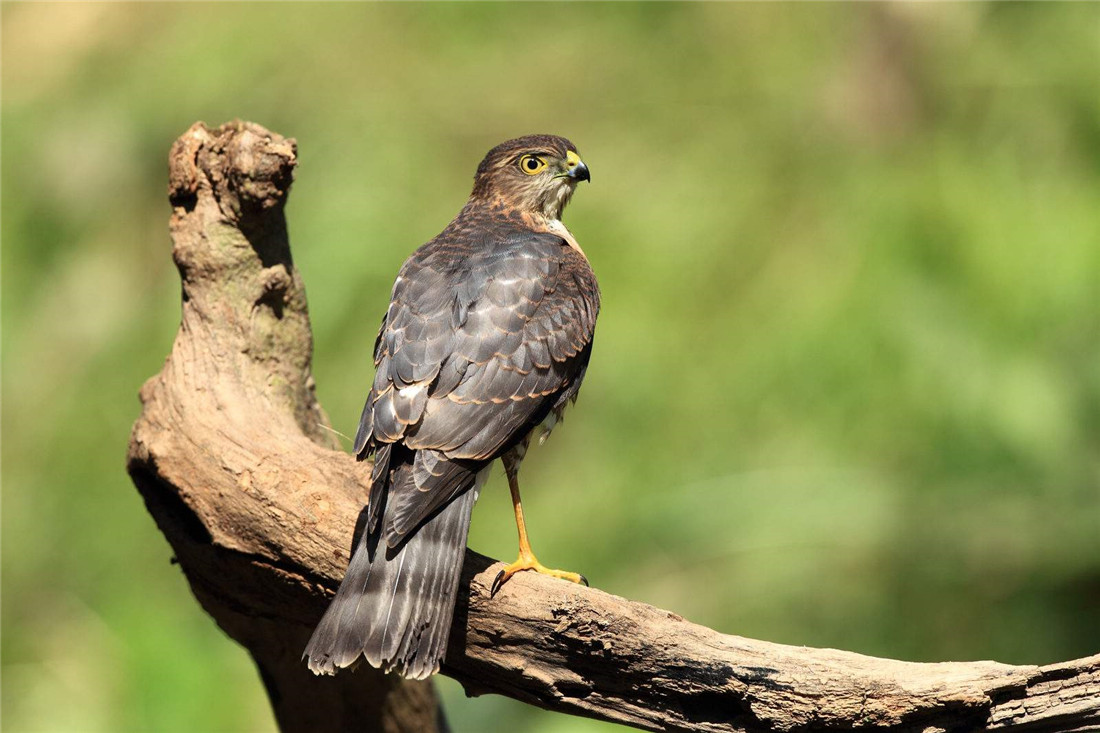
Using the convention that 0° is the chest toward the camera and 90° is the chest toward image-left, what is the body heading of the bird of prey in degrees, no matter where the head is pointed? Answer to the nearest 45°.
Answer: approximately 225°
